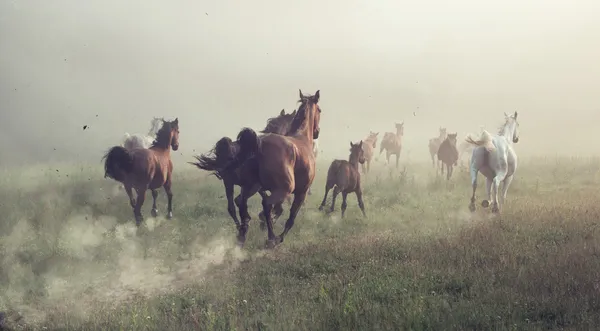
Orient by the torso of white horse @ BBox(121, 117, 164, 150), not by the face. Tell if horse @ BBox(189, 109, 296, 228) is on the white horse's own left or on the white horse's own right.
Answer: on the white horse's own right
